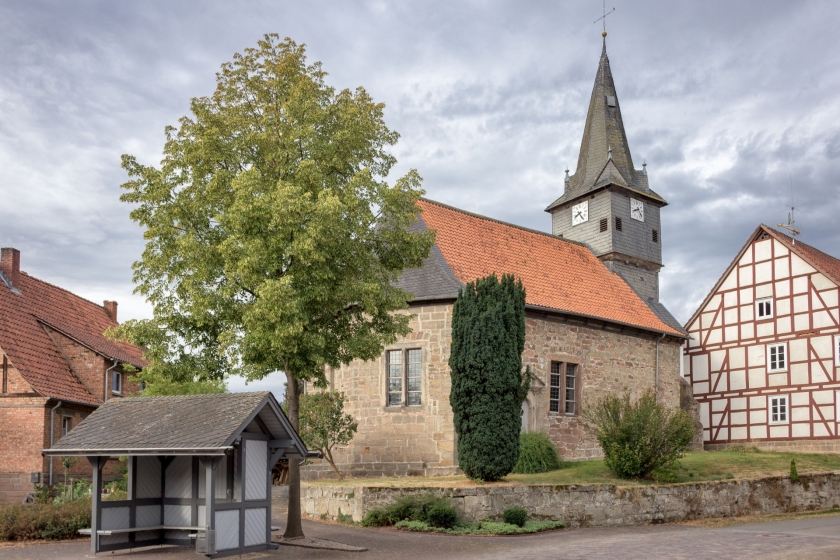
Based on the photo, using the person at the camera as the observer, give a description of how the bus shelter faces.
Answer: facing the viewer and to the left of the viewer

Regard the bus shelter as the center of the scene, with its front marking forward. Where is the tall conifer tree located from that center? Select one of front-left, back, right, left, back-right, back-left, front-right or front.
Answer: back
